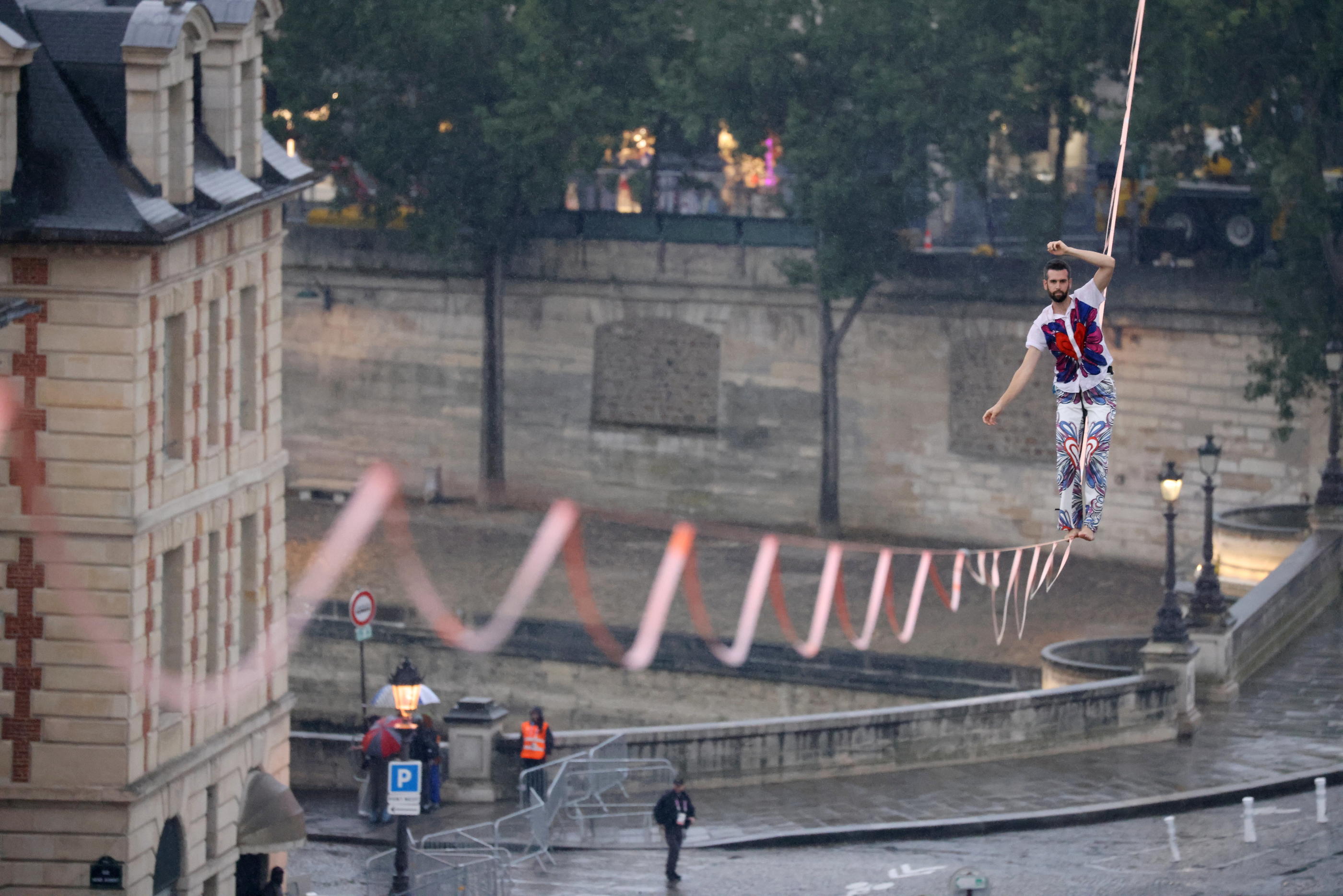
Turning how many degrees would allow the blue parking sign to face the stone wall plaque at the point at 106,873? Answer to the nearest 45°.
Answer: approximately 90° to its right

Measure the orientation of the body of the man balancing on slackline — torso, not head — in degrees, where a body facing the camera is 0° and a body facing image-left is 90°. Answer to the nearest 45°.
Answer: approximately 0°

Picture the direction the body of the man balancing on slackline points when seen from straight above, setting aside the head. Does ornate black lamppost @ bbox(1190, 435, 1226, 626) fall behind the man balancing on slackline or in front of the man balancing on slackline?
behind

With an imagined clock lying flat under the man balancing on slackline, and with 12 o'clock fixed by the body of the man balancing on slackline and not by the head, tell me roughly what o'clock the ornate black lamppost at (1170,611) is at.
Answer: The ornate black lamppost is roughly at 6 o'clock from the man balancing on slackline.

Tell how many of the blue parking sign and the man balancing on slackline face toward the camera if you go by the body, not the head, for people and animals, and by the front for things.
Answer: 2

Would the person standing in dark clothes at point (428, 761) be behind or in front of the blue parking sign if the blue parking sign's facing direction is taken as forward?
behind
